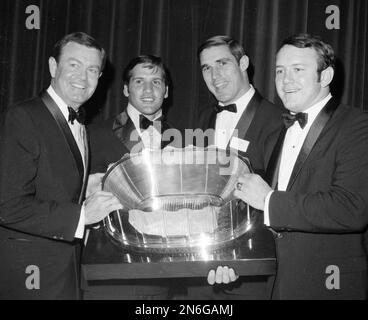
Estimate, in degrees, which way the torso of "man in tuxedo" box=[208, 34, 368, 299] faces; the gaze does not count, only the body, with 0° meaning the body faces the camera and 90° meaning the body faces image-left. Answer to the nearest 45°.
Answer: approximately 45°

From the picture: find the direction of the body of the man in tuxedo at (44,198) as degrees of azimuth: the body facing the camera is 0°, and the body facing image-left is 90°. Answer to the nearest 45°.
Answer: approximately 315°

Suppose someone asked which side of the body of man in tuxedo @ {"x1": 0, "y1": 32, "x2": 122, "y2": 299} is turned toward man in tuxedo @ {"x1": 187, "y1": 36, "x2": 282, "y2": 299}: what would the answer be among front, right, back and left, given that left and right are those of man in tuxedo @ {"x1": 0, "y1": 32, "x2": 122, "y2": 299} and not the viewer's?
left
